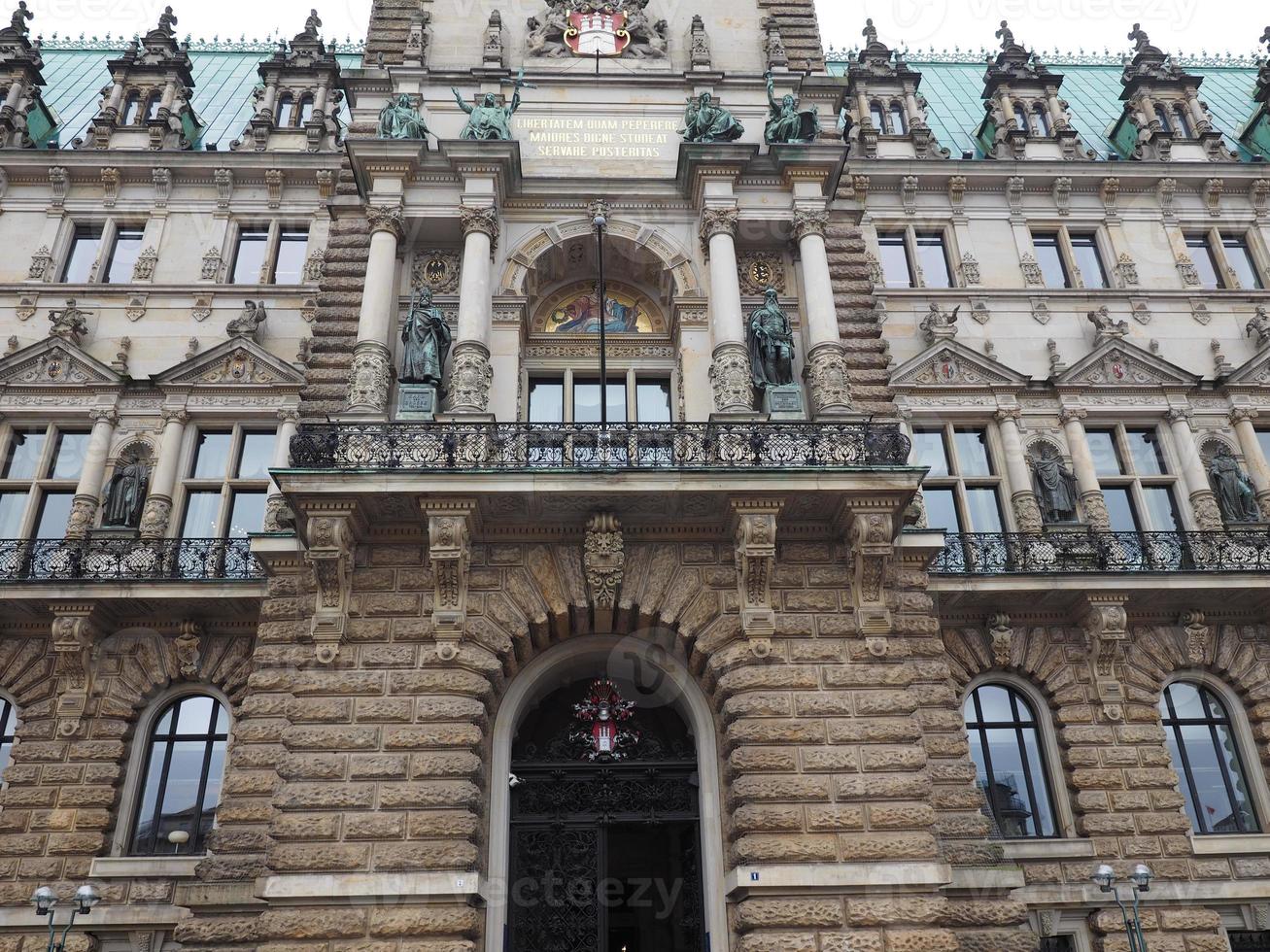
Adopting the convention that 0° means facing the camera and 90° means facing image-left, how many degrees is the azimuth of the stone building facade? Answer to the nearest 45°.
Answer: approximately 0°
